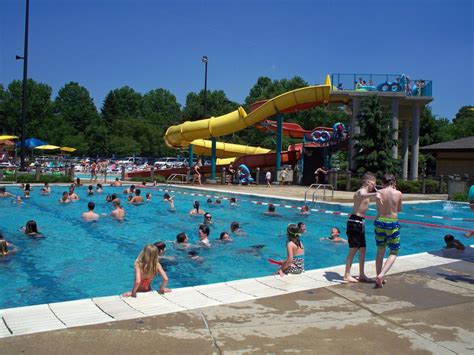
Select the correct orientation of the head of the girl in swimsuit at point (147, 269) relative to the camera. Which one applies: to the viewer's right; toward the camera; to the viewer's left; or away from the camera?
away from the camera

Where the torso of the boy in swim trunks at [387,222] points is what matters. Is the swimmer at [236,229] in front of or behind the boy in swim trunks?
in front

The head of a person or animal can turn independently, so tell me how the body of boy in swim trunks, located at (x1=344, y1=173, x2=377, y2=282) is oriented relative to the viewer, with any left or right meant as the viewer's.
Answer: facing to the right of the viewer

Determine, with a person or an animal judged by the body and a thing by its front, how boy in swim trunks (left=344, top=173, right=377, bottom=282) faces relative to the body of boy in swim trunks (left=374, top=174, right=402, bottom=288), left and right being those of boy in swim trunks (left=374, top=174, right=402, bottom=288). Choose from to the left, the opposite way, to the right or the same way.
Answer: to the right

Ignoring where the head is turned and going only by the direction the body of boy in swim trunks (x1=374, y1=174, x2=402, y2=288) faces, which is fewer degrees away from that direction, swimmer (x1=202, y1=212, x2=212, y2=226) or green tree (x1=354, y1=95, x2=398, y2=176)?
the green tree

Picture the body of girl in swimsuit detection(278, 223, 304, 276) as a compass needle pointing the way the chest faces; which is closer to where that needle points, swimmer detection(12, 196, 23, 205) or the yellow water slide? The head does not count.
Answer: the swimmer

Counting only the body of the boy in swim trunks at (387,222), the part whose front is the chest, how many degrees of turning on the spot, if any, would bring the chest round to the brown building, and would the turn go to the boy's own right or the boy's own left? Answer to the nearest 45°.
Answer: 0° — they already face it

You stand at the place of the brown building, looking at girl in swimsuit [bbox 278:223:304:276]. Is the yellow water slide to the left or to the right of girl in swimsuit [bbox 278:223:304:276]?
right

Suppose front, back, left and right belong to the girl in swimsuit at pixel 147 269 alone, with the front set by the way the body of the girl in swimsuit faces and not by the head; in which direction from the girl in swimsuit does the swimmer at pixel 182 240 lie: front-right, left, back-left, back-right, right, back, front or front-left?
front

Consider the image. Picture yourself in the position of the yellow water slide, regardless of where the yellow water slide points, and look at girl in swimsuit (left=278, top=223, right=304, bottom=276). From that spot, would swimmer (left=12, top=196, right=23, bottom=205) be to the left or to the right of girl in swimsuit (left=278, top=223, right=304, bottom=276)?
right

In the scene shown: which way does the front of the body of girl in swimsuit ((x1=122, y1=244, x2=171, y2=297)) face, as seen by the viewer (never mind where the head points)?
away from the camera

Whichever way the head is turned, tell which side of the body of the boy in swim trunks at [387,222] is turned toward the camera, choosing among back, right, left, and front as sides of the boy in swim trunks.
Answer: back
